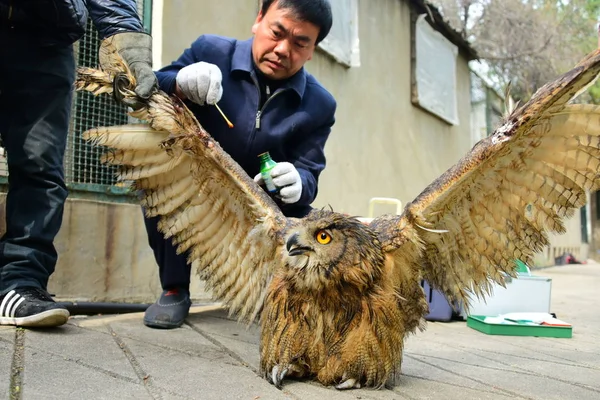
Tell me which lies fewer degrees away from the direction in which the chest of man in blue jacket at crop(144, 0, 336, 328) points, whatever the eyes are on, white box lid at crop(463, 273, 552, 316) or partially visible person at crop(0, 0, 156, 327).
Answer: the partially visible person

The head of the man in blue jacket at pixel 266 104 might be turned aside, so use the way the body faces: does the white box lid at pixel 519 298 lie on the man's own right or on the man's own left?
on the man's own left

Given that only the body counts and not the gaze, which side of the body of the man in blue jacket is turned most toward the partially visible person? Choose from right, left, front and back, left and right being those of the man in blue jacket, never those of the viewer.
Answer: right

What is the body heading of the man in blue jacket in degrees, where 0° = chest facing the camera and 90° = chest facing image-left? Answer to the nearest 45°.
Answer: approximately 0°

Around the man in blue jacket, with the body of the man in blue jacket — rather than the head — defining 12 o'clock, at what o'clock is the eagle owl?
The eagle owl is roughly at 11 o'clock from the man in blue jacket.

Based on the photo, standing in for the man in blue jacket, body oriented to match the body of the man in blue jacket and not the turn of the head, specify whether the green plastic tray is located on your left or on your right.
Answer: on your left

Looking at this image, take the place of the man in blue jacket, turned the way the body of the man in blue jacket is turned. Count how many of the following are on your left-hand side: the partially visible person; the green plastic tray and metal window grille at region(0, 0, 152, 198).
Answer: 1

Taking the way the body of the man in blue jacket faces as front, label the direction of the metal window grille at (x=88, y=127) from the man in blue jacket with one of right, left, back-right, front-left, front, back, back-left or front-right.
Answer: back-right
